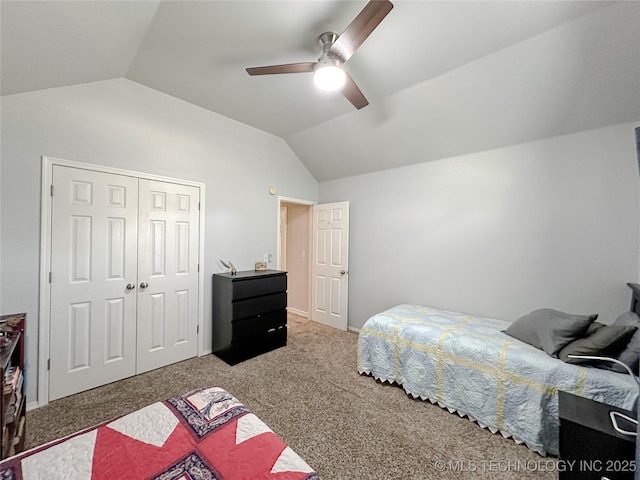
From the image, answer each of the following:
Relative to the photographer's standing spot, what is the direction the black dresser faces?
facing the viewer and to the right of the viewer

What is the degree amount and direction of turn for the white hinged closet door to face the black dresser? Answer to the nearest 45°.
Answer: approximately 45° to its left

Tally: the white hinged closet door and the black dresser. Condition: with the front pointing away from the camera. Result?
0

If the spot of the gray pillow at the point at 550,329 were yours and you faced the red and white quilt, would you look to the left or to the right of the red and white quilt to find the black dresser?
right

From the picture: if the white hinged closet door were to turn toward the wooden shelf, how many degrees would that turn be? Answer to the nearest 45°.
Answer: approximately 90° to its right

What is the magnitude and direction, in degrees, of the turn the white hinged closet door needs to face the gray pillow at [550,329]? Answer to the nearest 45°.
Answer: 0° — it already faces it

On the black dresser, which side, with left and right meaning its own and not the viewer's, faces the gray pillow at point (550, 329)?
front

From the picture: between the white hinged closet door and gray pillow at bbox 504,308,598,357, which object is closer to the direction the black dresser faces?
the gray pillow

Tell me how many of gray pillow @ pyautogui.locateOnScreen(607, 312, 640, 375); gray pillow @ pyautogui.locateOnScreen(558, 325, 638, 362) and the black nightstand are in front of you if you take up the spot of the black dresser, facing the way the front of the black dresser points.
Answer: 3

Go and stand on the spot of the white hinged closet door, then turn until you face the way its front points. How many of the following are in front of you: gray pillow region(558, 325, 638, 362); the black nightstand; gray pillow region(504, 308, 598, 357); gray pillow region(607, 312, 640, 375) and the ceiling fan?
5

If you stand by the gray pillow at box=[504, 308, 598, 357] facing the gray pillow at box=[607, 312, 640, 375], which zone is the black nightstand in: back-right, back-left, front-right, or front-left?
front-right

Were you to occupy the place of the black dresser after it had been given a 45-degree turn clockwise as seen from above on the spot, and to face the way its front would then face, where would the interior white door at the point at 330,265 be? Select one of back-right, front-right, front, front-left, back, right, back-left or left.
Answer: back-left

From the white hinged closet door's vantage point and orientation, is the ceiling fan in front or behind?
in front

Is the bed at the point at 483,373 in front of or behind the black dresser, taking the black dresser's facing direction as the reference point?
in front

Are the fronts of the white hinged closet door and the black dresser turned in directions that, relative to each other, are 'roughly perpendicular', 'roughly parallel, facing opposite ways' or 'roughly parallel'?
roughly parallel

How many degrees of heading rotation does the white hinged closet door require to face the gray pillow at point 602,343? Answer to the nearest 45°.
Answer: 0° — it already faces it

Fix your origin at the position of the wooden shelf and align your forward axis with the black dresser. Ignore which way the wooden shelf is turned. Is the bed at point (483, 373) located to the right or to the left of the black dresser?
right
